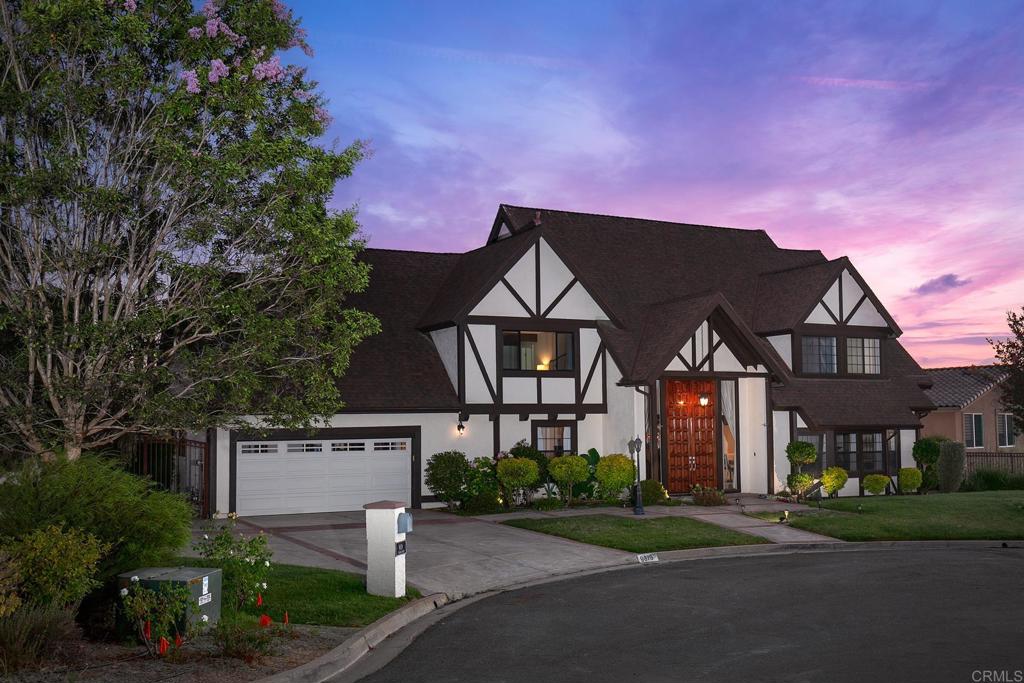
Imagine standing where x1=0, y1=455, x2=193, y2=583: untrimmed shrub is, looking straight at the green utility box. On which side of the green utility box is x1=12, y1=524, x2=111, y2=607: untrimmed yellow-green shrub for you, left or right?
right

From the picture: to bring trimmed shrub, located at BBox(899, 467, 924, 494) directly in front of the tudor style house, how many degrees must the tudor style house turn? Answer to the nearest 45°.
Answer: approximately 45° to its left

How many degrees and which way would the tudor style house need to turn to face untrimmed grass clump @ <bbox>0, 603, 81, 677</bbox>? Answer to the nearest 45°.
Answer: approximately 45° to its right

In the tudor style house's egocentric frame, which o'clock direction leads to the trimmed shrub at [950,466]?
The trimmed shrub is roughly at 10 o'clock from the tudor style house.

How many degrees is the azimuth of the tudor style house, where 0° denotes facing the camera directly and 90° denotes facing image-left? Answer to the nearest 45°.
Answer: approximately 315°

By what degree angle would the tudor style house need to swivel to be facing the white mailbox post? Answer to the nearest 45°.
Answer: approximately 45° to its right

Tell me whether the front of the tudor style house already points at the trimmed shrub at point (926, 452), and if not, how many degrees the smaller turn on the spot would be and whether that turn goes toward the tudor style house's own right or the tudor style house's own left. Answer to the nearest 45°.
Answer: approximately 45° to the tudor style house's own left

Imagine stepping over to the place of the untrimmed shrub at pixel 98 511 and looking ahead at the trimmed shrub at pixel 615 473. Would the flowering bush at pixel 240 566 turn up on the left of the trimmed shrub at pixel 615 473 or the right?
right

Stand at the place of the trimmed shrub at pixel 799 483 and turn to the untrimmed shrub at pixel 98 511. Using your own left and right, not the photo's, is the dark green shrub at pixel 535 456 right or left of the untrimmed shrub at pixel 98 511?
right
